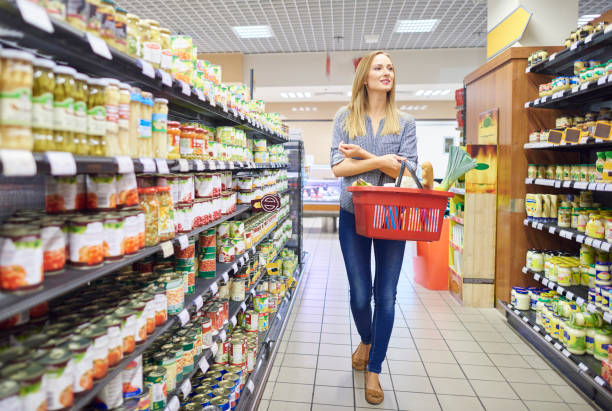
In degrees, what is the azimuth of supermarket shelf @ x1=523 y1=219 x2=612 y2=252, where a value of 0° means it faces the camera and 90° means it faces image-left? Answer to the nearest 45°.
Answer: approximately 45°

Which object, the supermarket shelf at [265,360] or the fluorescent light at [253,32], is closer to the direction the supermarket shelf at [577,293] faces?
the supermarket shelf

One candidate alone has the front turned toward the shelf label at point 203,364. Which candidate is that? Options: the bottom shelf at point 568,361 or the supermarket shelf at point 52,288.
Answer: the bottom shelf

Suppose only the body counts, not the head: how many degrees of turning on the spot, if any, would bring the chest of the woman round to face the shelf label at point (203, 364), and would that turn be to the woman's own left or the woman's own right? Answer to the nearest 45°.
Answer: approximately 45° to the woman's own right

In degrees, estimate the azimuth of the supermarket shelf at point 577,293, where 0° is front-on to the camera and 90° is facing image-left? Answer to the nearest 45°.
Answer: approximately 45°

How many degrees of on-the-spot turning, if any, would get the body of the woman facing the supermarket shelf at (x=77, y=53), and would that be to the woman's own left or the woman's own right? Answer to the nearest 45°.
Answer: approximately 45° to the woman's own right

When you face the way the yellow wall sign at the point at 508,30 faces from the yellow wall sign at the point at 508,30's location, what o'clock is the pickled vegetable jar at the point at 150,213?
The pickled vegetable jar is roughly at 11 o'clock from the yellow wall sign.
